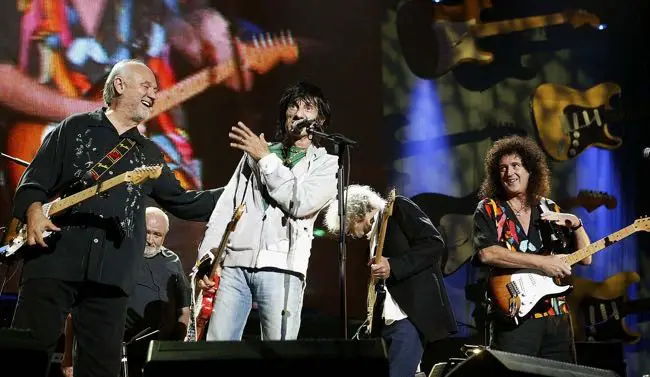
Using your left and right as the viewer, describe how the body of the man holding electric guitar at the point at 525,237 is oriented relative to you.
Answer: facing the viewer

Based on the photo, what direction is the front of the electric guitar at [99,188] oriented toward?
toward the camera

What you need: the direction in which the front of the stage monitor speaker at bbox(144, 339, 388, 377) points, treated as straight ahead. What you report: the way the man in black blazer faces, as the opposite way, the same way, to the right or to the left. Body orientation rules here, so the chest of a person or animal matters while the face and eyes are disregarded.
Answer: to the left

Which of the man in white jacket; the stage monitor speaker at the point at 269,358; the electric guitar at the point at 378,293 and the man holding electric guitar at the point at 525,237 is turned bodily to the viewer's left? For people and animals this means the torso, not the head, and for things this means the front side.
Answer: the electric guitar

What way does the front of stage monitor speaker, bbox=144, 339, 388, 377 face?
away from the camera

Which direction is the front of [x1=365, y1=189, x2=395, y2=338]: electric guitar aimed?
to the viewer's left

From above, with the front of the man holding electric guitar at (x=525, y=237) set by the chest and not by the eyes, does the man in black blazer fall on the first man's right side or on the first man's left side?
on the first man's right side

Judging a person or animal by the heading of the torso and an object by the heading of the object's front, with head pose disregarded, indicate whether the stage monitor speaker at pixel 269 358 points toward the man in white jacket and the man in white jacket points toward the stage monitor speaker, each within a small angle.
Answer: yes

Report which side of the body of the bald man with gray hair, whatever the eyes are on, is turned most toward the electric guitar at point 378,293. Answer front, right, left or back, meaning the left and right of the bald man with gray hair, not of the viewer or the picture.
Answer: left

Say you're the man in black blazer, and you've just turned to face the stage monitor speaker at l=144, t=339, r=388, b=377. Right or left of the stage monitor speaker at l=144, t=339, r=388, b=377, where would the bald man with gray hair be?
right

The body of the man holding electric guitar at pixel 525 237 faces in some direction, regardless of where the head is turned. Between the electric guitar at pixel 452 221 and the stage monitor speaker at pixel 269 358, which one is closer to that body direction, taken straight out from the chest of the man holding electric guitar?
the stage monitor speaker

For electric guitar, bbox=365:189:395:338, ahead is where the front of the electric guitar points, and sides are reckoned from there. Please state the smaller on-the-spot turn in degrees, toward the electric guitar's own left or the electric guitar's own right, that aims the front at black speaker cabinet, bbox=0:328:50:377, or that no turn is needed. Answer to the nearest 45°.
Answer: approximately 45° to the electric guitar's own left

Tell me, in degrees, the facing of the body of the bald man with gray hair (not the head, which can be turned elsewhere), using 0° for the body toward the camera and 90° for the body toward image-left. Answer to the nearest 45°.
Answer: approximately 315°

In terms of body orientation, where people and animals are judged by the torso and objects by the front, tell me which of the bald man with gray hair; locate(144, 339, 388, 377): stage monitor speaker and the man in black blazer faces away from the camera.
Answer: the stage monitor speaker

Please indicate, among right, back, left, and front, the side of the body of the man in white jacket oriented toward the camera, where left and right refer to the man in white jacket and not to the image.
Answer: front

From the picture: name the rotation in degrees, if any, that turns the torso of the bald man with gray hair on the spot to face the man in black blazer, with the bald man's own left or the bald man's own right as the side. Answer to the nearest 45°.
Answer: approximately 45° to the bald man's own left

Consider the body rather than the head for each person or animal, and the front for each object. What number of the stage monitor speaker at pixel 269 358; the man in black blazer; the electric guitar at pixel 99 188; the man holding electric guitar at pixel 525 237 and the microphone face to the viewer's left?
2
